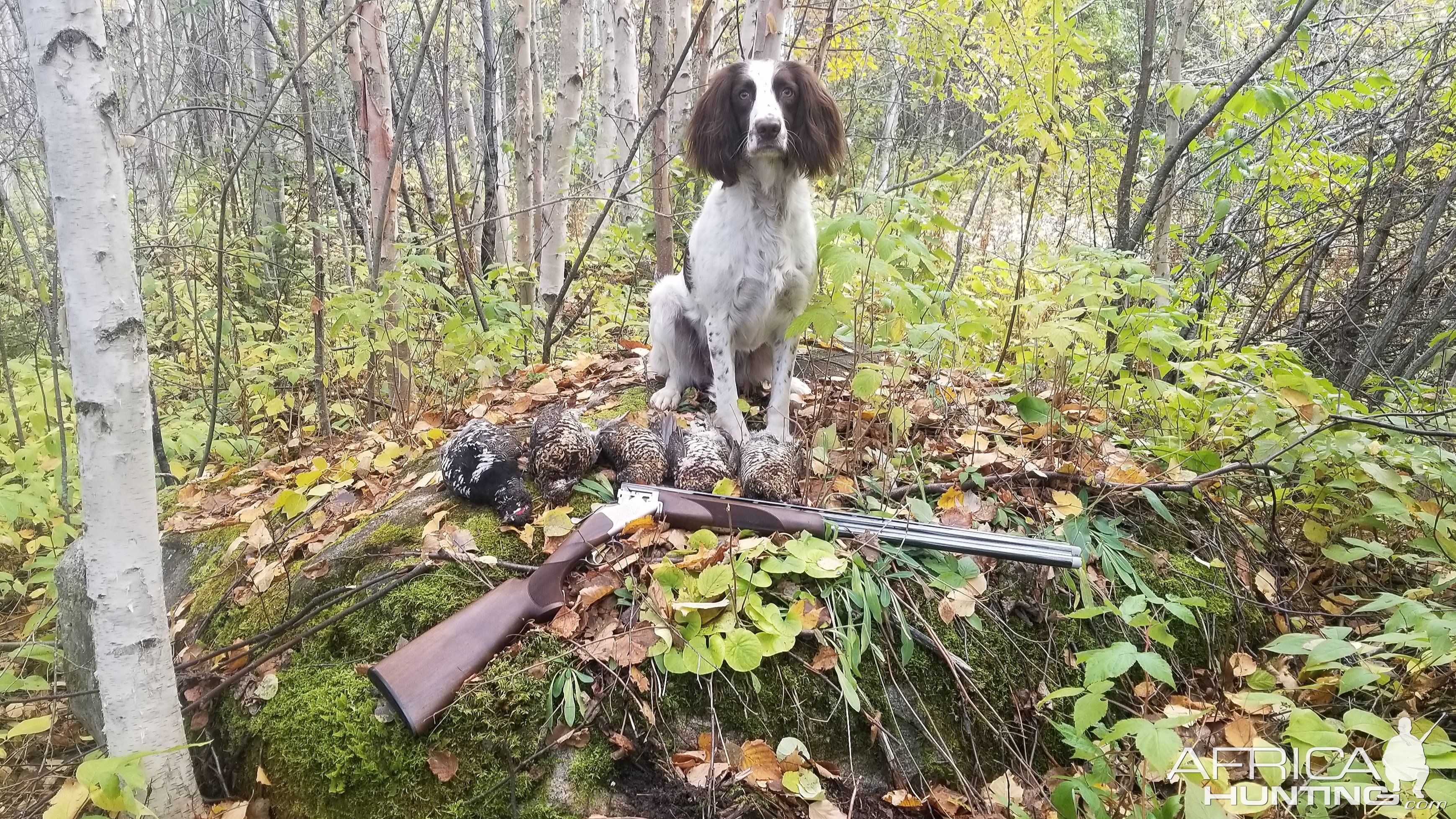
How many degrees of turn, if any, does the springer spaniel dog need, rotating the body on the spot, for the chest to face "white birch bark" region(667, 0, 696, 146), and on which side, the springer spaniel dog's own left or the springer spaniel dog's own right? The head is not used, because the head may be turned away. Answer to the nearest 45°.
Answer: approximately 180°

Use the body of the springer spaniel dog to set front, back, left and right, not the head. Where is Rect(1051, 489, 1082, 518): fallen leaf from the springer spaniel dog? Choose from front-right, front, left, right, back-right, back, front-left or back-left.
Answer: front-left

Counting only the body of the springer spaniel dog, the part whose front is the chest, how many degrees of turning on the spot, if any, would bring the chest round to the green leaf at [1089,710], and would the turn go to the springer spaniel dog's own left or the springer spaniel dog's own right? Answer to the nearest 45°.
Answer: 0° — it already faces it

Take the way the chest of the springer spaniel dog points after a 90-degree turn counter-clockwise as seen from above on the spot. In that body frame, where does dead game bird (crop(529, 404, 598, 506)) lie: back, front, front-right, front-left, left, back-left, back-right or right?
back-right

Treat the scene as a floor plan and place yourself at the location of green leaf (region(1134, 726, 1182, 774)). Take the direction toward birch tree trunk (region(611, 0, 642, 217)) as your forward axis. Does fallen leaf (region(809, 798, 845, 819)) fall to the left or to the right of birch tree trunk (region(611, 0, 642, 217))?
left

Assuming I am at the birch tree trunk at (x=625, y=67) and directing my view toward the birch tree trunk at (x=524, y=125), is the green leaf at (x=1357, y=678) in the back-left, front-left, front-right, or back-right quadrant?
front-left

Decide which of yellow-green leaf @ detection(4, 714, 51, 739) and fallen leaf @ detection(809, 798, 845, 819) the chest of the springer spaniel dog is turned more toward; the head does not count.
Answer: the fallen leaf

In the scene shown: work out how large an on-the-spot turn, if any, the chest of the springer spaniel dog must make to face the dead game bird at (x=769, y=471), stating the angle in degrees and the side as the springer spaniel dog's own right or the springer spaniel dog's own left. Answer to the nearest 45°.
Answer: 0° — it already faces it

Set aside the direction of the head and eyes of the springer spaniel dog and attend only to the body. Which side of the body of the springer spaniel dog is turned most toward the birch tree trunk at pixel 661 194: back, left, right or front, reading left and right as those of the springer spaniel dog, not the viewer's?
back

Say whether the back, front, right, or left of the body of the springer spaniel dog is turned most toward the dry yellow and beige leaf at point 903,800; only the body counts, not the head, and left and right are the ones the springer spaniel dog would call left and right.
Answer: front

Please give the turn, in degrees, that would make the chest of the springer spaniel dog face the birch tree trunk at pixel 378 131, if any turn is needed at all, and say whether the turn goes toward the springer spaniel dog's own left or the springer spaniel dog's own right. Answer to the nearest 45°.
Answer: approximately 135° to the springer spaniel dog's own right

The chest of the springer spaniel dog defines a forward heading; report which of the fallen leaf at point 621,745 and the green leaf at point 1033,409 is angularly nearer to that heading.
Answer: the fallen leaf

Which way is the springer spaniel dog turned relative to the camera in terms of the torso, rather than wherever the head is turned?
toward the camera

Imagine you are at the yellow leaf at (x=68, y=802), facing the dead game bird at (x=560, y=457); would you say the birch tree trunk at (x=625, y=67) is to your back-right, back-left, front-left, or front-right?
front-left

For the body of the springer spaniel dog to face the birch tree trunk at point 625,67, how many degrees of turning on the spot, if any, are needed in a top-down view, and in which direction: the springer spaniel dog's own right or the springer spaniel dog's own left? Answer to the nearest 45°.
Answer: approximately 180°
